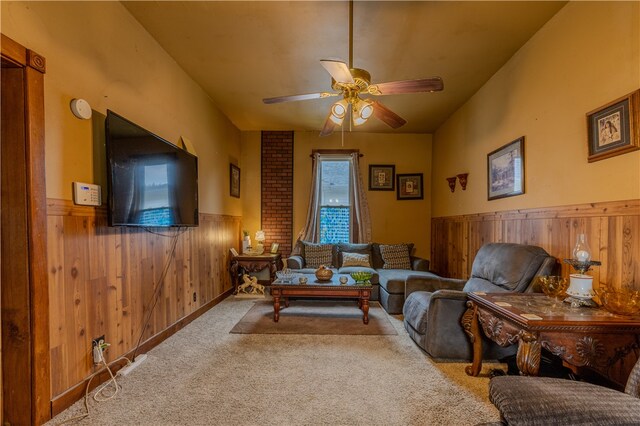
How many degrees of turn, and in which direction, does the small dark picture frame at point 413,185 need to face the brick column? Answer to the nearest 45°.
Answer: approximately 90° to its right

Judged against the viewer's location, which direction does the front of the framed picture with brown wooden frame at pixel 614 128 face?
facing the viewer and to the left of the viewer

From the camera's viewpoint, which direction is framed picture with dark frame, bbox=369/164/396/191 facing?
toward the camera

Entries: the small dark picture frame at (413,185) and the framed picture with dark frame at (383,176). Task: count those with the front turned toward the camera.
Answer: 2

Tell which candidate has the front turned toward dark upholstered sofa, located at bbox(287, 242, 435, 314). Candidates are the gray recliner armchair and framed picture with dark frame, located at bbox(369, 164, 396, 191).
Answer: the framed picture with dark frame

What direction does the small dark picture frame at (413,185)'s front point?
toward the camera

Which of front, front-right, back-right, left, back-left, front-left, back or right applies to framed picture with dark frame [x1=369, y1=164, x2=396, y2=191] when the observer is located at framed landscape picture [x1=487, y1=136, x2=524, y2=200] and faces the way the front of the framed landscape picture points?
right

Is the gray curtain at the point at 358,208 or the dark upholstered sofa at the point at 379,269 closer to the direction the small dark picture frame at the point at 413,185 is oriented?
the dark upholstered sofa

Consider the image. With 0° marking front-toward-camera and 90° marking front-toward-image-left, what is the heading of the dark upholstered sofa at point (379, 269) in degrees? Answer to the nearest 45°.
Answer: approximately 0°

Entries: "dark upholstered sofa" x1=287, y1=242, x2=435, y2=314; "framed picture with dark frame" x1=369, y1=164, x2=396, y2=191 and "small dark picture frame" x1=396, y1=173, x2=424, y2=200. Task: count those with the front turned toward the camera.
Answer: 3

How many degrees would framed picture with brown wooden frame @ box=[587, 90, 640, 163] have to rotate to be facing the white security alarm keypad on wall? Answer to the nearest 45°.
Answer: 0° — it already faces it
